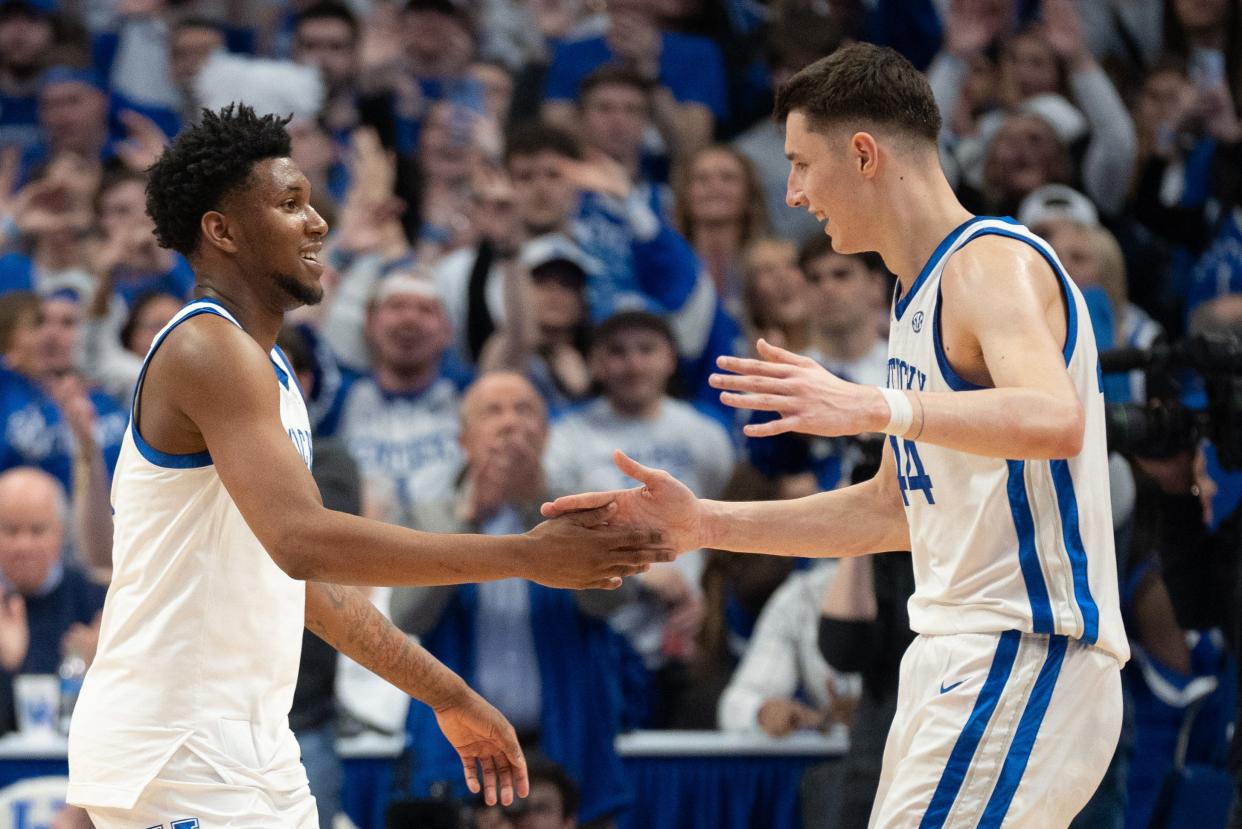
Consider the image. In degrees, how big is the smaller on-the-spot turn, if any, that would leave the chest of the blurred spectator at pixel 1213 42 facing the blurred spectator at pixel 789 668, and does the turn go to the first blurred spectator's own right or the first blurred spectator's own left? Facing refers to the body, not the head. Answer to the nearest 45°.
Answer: approximately 45° to the first blurred spectator's own right

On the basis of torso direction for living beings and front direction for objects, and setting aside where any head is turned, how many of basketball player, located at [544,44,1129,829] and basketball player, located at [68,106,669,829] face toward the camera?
0

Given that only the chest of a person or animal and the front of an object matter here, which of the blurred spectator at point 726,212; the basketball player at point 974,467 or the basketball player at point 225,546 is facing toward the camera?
the blurred spectator

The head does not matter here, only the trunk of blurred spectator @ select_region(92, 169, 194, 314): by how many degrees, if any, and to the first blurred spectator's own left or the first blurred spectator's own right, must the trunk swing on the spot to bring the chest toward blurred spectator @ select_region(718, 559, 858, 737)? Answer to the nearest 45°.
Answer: approximately 45° to the first blurred spectator's own left

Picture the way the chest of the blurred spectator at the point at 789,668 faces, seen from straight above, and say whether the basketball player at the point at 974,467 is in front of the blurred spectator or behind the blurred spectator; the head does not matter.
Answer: in front

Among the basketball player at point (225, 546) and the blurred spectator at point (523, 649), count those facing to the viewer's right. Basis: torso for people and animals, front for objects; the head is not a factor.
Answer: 1
